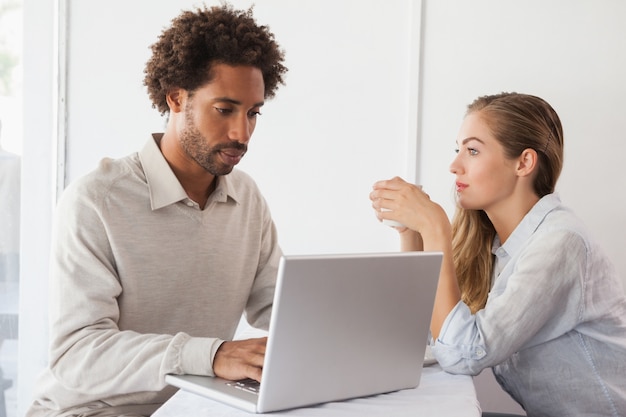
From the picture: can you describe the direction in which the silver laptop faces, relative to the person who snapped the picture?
facing away from the viewer and to the left of the viewer

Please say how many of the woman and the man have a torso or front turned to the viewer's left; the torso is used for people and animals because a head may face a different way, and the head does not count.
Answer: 1

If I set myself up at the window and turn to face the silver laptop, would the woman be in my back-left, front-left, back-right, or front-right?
front-left

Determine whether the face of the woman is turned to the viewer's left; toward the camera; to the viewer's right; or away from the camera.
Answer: to the viewer's left

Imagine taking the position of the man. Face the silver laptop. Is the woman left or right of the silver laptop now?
left

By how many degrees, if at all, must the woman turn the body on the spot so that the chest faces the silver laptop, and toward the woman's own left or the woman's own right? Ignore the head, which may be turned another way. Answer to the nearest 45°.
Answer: approximately 45° to the woman's own left

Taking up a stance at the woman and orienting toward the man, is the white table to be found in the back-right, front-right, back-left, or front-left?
front-left

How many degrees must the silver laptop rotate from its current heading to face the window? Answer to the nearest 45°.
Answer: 0° — it already faces it

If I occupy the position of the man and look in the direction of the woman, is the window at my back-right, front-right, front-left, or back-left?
back-left

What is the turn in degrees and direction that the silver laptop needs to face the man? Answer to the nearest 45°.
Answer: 0° — it already faces them

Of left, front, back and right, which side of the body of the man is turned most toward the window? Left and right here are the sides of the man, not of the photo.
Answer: back

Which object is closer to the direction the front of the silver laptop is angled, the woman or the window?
the window

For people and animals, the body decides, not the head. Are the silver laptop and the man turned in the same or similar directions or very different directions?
very different directions

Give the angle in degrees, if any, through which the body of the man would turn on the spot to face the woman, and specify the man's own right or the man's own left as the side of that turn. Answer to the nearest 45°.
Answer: approximately 45° to the man's own left

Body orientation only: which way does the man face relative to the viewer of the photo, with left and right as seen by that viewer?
facing the viewer and to the right of the viewer

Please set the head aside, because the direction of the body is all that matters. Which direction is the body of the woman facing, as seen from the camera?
to the viewer's left
